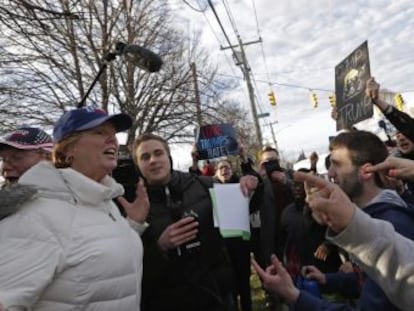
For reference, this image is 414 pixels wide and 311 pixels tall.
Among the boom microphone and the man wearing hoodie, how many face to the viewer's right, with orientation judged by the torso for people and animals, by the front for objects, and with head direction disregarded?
1

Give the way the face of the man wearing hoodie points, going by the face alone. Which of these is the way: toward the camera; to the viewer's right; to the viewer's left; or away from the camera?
to the viewer's left

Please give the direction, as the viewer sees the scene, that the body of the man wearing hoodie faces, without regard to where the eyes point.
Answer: to the viewer's left

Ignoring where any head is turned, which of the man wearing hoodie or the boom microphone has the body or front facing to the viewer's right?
the boom microphone

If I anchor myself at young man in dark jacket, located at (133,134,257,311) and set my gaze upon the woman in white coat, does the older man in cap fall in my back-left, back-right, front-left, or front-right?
front-right

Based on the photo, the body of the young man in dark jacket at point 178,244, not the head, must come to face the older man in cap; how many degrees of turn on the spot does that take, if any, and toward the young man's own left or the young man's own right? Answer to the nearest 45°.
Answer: approximately 90° to the young man's own right

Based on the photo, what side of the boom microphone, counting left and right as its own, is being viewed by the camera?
right

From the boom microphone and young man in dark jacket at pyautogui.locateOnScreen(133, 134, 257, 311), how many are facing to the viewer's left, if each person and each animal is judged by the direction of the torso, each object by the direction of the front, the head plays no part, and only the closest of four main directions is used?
0

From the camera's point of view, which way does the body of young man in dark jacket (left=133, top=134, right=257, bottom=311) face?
toward the camera

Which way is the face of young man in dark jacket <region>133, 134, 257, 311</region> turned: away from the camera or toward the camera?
toward the camera

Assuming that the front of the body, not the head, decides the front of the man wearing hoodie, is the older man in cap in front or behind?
in front

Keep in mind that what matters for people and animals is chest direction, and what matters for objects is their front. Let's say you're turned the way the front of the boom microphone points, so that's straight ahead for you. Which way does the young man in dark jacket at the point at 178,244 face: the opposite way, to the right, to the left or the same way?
to the right
